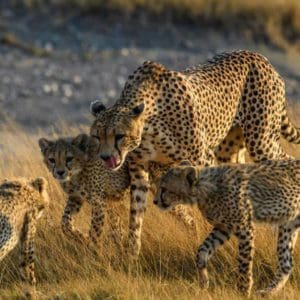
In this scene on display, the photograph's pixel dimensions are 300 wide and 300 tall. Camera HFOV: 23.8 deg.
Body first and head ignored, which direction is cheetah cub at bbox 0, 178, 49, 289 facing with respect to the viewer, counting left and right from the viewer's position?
facing to the right of the viewer

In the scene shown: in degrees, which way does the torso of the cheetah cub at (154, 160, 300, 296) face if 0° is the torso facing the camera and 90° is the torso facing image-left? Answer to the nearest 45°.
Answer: approximately 90°

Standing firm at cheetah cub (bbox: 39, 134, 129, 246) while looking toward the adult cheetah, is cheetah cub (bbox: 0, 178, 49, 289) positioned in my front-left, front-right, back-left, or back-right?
back-right

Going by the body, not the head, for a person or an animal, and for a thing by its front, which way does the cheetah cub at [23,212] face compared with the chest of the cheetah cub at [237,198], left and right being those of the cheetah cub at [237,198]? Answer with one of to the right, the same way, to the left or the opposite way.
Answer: the opposite way

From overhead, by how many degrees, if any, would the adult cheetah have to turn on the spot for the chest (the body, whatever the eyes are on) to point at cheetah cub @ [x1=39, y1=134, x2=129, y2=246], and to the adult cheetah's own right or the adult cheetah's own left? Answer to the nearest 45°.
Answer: approximately 45° to the adult cheetah's own right

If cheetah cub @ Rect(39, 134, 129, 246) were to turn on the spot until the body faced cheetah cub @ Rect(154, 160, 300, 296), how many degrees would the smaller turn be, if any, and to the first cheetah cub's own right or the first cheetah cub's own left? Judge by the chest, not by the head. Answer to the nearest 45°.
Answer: approximately 90° to the first cheetah cub's own left

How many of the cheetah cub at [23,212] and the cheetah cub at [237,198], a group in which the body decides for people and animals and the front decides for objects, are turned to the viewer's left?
1

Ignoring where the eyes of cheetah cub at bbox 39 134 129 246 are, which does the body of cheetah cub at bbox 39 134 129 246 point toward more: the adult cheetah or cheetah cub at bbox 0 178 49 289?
the cheetah cub

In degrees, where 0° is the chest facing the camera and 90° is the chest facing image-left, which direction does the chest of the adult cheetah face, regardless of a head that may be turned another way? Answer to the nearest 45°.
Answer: approximately 45°

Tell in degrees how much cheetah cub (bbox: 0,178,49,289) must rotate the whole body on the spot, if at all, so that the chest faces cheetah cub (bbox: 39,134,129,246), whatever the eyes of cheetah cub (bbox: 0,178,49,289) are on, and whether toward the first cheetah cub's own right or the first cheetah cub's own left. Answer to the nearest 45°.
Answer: approximately 45° to the first cheetah cub's own left

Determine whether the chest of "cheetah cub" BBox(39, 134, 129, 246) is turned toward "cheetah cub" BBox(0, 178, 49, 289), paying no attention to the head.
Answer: yes
